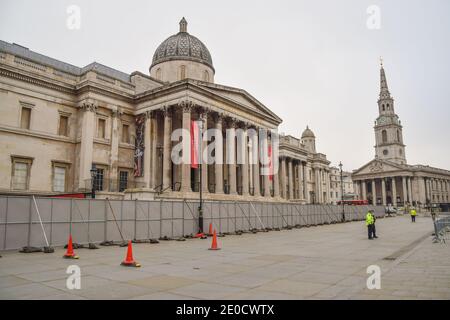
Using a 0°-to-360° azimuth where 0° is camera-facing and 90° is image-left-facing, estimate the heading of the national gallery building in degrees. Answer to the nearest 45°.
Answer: approximately 315°
